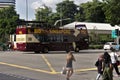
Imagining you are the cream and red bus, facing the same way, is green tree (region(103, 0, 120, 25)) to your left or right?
on your left
